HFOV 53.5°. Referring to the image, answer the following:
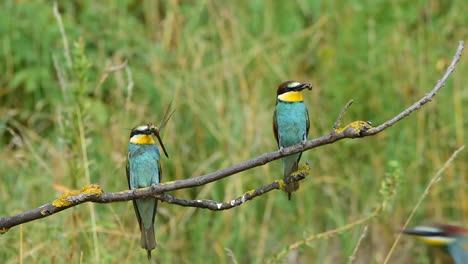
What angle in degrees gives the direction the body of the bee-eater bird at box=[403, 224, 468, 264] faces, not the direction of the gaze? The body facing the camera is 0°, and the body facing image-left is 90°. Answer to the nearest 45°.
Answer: approximately 90°

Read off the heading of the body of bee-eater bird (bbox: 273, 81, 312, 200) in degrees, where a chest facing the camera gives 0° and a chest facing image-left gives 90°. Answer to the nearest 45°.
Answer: approximately 0°

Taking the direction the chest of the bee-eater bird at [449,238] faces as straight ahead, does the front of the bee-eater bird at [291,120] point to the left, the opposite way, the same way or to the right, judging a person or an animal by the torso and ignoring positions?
to the left

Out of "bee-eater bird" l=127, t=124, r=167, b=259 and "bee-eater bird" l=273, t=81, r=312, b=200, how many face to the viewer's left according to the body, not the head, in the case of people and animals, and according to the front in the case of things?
0

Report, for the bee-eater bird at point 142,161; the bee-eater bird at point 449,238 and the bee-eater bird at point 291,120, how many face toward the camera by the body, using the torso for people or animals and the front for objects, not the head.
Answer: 2

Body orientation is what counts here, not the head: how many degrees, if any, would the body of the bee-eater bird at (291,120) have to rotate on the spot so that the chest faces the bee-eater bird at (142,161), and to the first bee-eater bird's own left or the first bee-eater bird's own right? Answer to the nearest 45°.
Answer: approximately 90° to the first bee-eater bird's own right

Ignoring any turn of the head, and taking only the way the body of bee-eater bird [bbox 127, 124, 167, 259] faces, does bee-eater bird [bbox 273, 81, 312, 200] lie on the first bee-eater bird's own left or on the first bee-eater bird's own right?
on the first bee-eater bird's own left
